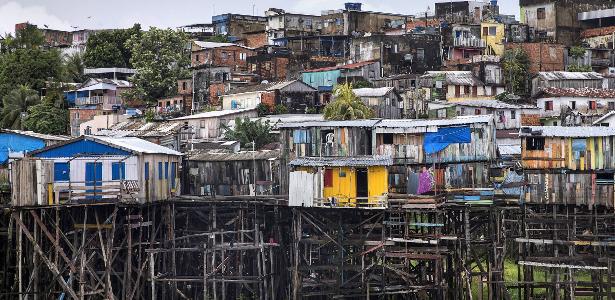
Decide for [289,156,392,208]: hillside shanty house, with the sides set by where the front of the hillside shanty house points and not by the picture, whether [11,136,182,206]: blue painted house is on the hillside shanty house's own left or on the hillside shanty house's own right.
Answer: on the hillside shanty house's own right

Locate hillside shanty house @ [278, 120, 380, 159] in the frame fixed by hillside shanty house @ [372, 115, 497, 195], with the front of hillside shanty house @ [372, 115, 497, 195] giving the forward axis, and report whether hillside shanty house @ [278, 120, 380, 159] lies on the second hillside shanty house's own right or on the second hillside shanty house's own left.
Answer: on the second hillside shanty house's own right

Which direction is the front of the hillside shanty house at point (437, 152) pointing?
toward the camera

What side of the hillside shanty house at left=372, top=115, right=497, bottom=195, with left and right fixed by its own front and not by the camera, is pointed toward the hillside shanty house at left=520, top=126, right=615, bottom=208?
left

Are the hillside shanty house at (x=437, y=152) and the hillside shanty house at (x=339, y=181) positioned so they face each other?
no

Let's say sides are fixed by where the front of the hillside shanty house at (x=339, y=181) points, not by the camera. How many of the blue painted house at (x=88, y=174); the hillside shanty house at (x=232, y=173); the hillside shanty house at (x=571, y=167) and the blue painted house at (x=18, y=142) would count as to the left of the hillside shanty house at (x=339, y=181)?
1

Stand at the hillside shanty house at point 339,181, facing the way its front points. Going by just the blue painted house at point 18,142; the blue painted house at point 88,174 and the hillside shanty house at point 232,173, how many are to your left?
0

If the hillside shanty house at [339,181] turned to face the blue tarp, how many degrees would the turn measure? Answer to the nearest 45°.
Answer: approximately 90° to its left

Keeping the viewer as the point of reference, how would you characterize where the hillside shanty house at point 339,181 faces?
facing the viewer

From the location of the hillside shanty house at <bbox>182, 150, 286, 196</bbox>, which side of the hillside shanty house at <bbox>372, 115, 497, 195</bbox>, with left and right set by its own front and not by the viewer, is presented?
right

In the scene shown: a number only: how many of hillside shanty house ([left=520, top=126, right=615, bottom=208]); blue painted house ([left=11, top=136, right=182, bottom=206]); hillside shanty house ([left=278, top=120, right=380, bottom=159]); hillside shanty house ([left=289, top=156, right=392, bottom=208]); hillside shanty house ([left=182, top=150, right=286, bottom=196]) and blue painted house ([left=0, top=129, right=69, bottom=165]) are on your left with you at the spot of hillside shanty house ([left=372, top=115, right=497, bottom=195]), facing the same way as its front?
1

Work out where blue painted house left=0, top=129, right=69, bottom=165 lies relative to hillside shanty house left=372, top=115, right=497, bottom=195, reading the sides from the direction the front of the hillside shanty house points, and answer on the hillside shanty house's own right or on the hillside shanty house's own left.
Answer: on the hillside shanty house's own right

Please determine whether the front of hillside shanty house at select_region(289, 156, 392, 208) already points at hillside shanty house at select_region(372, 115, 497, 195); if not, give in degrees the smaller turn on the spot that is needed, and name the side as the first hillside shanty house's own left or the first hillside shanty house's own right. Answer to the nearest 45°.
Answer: approximately 90° to the first hillside shanty house's own left

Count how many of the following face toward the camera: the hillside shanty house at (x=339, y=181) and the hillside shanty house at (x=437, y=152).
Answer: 2

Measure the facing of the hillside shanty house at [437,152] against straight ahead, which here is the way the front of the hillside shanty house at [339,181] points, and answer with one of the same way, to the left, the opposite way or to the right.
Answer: the same way
